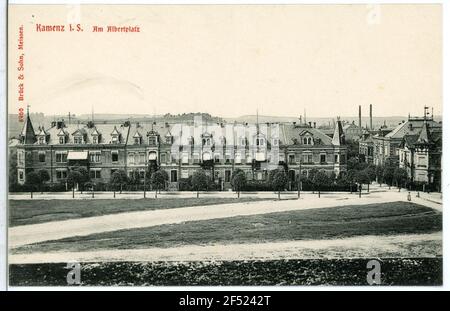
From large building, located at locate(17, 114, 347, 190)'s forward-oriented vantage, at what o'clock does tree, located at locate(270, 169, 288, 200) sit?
The tree is roughly at 9 o'clock from the large building.

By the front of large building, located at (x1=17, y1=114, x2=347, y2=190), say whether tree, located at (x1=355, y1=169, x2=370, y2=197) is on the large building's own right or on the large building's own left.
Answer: on the large building's own left

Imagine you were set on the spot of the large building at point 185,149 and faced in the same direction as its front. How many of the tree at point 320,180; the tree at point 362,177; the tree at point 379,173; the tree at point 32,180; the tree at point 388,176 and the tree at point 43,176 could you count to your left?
4

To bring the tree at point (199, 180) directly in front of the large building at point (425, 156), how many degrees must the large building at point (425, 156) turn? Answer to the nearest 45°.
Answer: approximately 45° to its right

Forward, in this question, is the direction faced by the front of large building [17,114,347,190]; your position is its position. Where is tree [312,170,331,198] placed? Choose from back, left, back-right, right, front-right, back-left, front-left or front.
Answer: left

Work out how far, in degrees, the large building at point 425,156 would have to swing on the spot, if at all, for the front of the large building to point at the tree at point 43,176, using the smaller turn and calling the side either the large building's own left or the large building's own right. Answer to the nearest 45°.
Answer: approximately 45° to the large building's own right

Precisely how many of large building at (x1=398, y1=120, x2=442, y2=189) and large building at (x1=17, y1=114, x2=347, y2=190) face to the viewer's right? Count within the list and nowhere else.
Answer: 0
